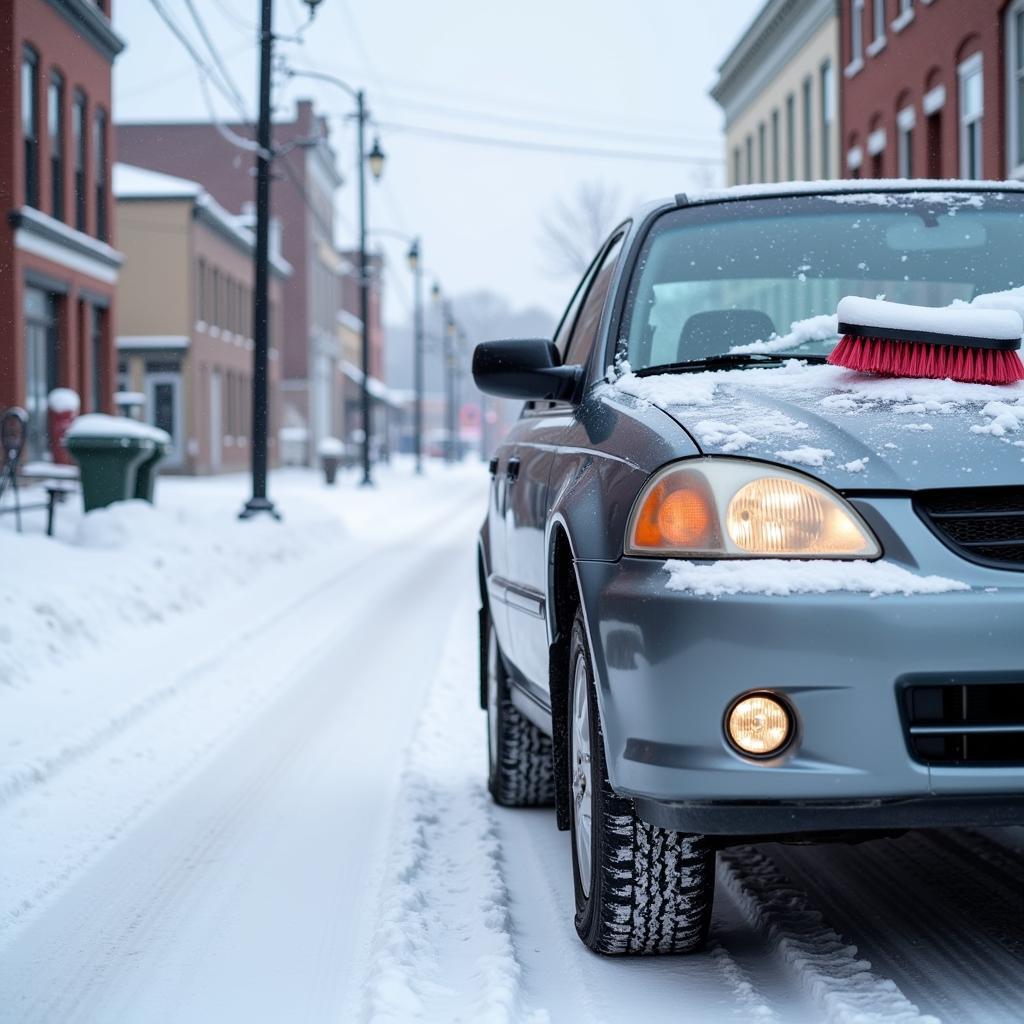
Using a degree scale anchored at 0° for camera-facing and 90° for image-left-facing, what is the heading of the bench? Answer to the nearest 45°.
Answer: approximately 270°

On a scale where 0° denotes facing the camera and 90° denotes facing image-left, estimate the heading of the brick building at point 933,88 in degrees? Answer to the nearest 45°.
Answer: approximately 45°

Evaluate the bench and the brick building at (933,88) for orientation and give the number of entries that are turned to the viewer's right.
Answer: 1

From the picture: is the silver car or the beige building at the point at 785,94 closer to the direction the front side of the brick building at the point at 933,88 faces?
the silver car

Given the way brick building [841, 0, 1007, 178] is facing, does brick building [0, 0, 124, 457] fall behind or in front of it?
in front

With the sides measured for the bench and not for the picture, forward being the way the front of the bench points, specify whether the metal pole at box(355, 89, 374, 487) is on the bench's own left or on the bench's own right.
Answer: on the bench's own left

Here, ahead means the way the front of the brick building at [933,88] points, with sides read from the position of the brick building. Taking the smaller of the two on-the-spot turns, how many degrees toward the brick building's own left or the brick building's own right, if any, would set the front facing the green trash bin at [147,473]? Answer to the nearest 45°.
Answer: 0° — it already faces it

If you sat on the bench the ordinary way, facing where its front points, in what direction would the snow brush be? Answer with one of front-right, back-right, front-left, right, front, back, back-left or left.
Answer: right

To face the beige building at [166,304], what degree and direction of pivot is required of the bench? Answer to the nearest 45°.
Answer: approximately 90° to its left

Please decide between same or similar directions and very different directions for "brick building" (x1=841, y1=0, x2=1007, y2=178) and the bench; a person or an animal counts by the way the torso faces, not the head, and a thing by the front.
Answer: very different directions
